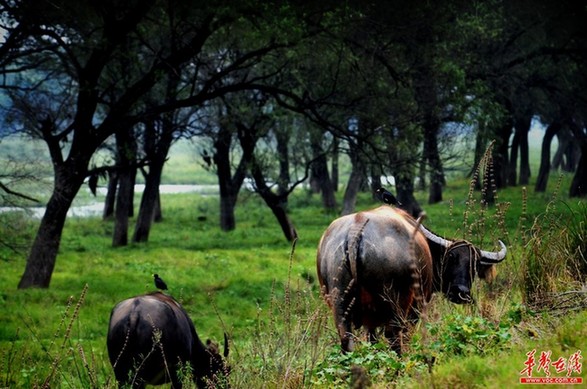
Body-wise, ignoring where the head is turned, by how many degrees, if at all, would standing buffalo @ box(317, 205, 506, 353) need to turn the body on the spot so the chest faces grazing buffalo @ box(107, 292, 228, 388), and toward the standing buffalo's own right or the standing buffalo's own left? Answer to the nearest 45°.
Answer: approximately 135° to the standing buffalo's own left

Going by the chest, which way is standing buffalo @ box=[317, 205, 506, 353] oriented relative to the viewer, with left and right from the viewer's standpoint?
facing away from the viewer and to the right of the viewer

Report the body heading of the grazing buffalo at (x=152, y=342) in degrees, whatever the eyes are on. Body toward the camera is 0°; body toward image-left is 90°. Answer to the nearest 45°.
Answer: approximately 225°

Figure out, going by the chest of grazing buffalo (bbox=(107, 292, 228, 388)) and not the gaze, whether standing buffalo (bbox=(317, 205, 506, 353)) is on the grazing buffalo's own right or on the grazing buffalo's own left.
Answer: on the grazing buffalo's own right
